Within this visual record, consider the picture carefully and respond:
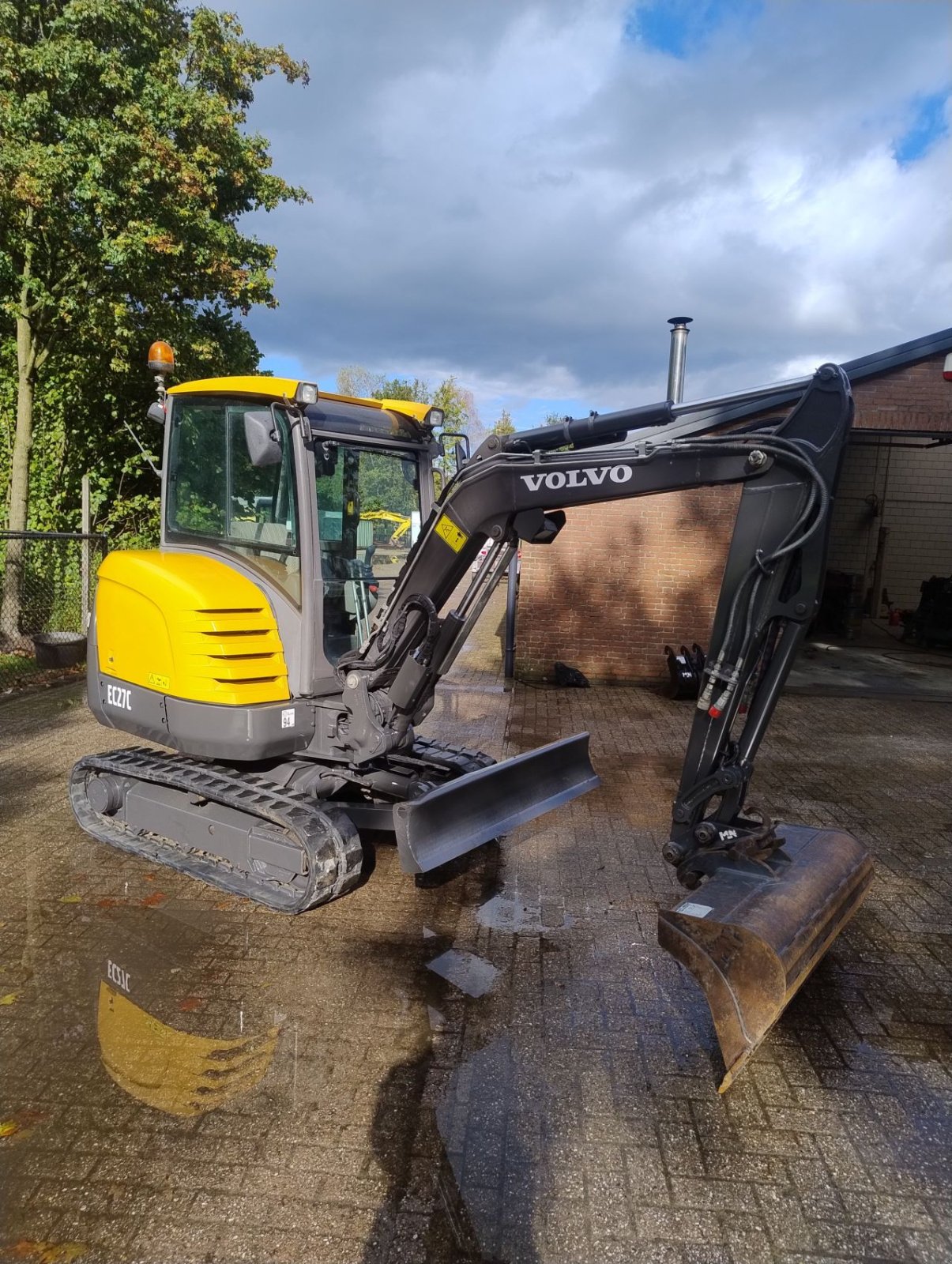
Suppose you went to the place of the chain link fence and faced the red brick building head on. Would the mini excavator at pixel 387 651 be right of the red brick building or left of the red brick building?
right

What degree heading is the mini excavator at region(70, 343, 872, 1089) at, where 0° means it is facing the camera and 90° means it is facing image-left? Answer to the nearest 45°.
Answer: approximately 315°

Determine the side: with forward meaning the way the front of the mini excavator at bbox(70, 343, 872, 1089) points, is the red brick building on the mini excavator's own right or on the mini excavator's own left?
on the mini excavator's own left

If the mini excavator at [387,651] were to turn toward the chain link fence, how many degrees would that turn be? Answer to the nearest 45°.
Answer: approximately 180°

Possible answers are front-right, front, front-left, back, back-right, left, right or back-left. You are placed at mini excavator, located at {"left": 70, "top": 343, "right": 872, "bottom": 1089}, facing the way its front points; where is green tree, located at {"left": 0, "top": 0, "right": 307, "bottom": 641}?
back
